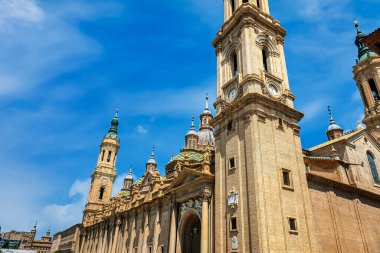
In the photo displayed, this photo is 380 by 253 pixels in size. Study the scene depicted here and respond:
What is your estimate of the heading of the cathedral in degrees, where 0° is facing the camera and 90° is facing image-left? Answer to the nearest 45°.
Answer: approximately 45°
